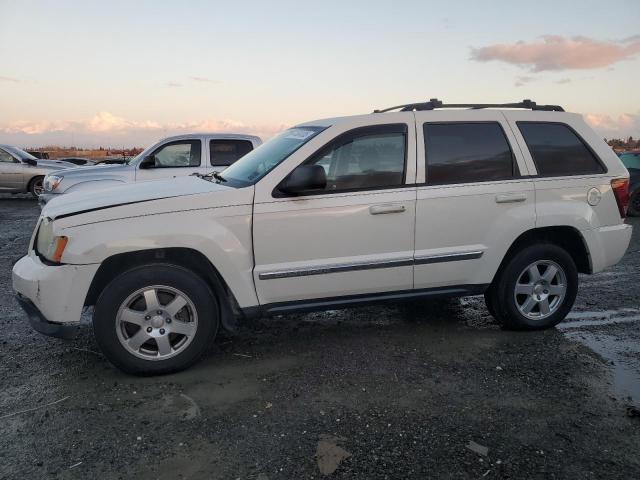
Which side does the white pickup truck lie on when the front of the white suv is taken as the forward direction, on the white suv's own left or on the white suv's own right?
on the white suv's own right

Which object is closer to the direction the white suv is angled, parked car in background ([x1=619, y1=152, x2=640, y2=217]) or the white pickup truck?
the white pickup truck

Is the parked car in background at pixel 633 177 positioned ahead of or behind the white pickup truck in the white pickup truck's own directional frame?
behind

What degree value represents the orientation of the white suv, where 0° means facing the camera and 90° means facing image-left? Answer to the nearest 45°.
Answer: approximately 90°

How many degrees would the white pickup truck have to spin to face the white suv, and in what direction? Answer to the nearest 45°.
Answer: approximately 90° to its left

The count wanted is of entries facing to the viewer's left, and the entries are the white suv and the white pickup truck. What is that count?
2

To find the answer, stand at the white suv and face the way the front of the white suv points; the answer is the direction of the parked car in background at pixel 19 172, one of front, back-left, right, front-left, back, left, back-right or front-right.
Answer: front-right

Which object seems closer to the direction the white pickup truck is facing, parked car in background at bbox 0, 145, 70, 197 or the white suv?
the parked car in background

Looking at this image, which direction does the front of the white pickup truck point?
to the viewer's left
